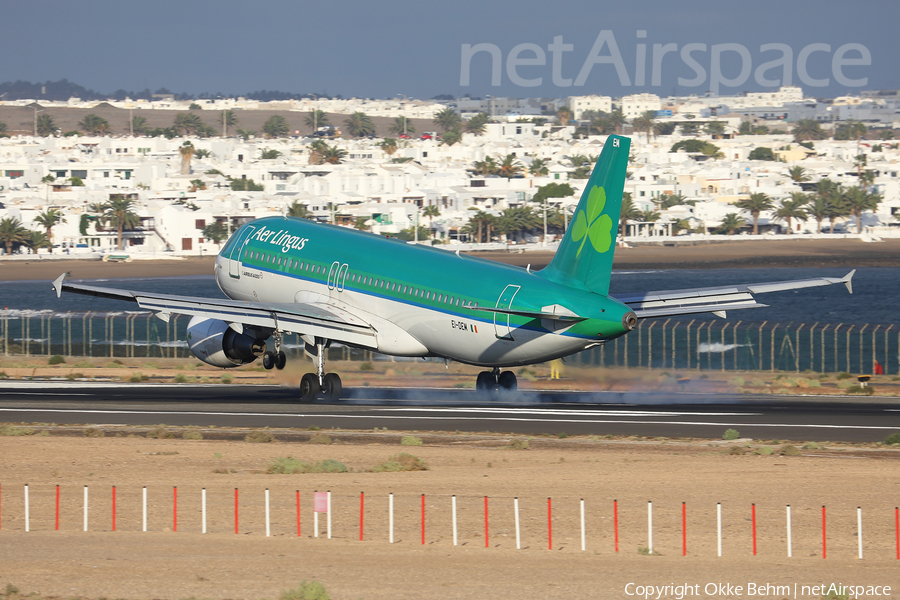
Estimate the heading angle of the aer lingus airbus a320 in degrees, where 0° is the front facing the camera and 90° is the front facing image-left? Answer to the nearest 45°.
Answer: approximately 135°
